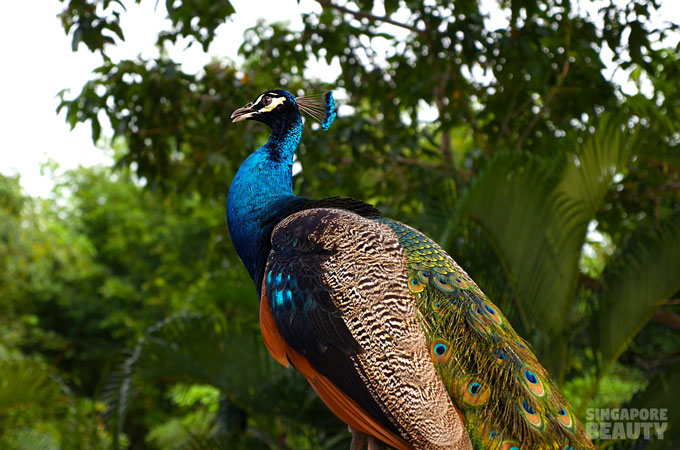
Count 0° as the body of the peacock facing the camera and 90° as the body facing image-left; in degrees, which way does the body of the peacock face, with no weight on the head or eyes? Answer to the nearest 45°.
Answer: approximately 90°

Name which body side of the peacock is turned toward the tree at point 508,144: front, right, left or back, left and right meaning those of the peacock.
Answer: right
